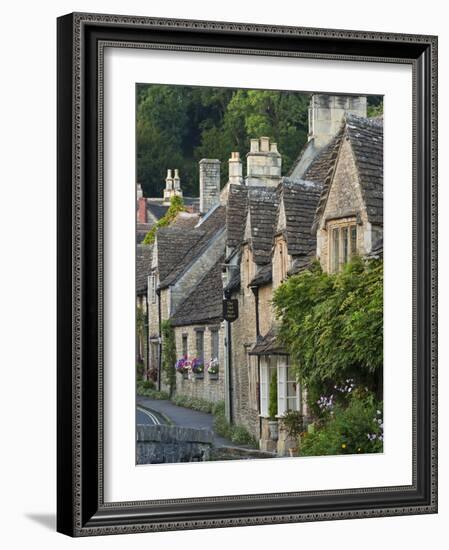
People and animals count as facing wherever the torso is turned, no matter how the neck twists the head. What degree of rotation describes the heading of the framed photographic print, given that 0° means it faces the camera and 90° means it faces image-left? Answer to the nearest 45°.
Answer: approximately 315°
